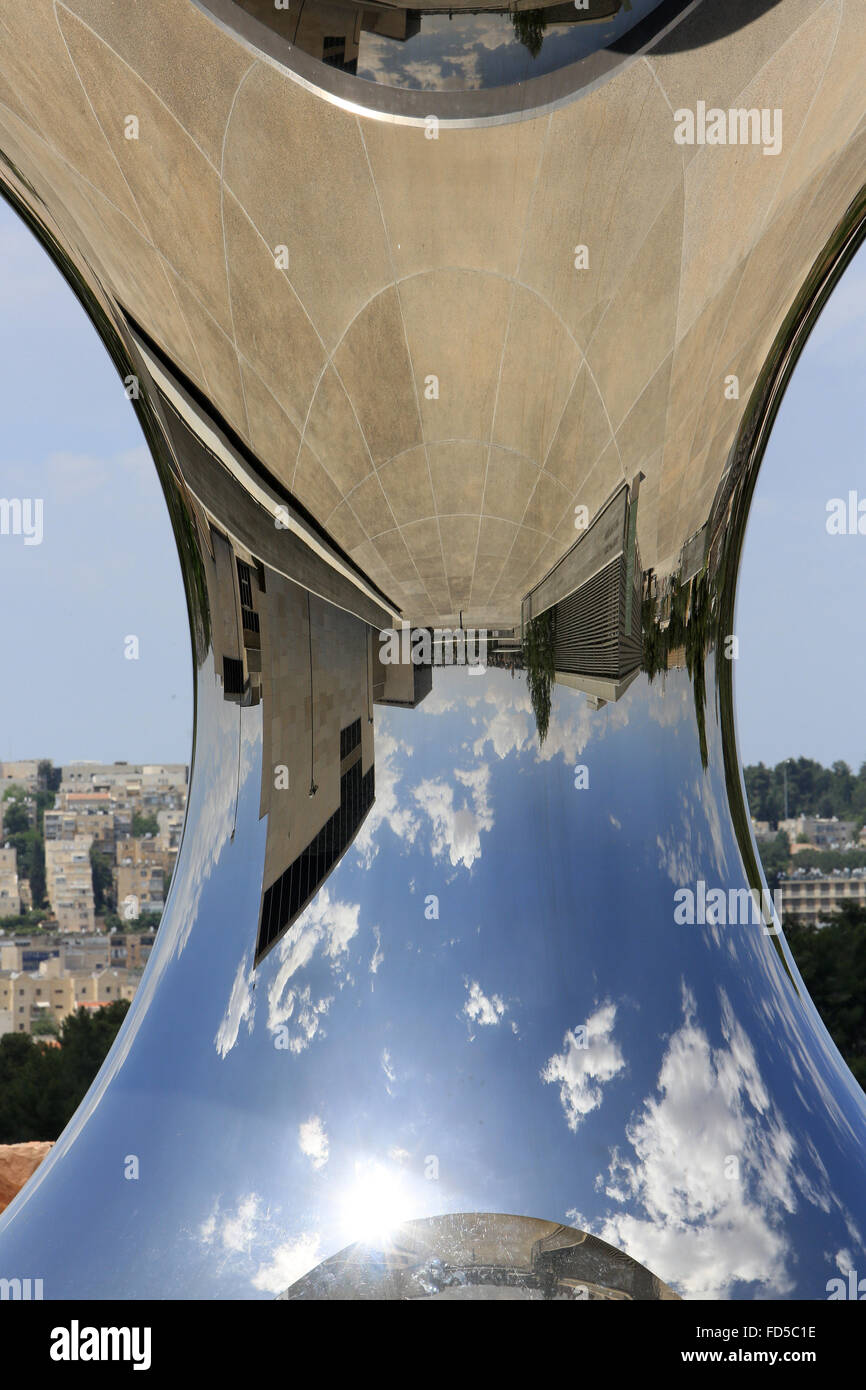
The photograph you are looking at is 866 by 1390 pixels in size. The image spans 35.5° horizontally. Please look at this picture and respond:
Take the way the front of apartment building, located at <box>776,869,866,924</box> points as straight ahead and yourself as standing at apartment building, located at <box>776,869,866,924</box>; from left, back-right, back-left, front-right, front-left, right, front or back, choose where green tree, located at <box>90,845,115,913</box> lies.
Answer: right

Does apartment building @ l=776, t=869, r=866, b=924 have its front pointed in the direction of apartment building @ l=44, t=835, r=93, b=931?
no

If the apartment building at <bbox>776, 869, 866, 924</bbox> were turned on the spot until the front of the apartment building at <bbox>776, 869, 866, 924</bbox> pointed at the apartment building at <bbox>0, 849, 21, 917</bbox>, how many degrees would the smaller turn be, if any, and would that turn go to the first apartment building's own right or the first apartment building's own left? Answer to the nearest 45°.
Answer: approximately 90° to the first apartment building's own right

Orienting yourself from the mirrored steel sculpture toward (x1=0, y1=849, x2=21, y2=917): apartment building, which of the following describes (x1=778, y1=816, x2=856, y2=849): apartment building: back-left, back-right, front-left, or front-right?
front-right

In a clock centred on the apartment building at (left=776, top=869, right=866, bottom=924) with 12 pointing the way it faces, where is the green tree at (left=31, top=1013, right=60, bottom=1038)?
The green tree is roughly at 2 o'clock from the apartment building.

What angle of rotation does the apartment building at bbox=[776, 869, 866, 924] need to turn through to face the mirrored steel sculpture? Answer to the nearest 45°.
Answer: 0° — it already faces it

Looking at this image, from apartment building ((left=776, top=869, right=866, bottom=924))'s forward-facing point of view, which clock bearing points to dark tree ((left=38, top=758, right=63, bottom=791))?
The dark tree is roughly at 3 o'clock from the apartment building.

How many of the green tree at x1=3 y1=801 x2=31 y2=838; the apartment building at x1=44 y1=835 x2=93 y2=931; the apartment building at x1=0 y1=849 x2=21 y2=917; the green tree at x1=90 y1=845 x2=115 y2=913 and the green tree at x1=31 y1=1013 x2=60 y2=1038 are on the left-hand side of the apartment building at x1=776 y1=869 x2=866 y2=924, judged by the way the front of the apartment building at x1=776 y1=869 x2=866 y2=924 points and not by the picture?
0

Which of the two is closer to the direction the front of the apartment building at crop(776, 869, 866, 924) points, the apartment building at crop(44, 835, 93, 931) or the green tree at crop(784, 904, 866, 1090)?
the green tree

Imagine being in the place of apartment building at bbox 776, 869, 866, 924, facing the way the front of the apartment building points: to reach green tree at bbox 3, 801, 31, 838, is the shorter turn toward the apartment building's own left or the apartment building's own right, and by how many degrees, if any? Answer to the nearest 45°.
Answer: approximately 90° to the apartment building's own right

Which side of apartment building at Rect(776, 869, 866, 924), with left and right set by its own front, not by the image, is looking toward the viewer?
front
